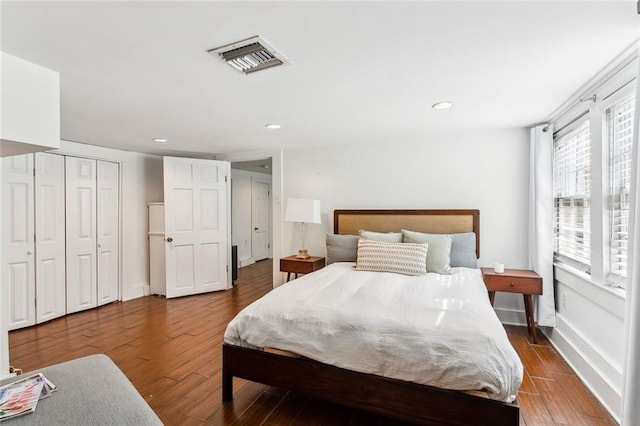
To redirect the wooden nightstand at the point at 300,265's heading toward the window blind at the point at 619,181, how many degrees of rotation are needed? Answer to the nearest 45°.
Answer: approximately 90° to its left

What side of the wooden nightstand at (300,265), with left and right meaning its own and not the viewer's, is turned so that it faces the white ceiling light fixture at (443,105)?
left

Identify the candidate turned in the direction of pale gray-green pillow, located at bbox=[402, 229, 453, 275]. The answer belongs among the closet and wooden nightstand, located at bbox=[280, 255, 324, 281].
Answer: the closet

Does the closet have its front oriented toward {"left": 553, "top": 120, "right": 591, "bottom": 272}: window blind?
yes

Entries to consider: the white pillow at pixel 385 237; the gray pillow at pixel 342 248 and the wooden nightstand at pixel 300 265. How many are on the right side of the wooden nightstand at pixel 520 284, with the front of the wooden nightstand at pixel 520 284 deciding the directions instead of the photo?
3

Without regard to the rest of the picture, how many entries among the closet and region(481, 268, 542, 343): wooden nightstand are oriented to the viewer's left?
0

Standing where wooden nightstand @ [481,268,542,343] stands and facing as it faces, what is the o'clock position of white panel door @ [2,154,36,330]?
The white panel door is roughly at 2 o'clock from the wooden nightstand.

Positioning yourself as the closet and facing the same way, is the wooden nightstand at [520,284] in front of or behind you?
in front

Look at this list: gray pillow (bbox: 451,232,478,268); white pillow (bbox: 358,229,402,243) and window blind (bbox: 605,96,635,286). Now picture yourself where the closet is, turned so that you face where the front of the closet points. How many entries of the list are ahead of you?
3

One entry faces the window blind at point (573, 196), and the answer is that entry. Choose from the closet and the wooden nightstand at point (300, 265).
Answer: the closet

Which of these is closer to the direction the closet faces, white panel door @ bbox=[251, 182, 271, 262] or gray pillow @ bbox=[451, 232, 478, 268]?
the gray pillow

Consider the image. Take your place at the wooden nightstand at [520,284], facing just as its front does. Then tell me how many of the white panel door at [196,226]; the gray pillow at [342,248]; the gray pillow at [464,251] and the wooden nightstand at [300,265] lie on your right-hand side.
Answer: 4
